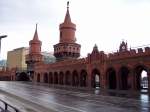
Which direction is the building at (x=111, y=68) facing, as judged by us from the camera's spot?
facing the viewer and to the left of the viewer
